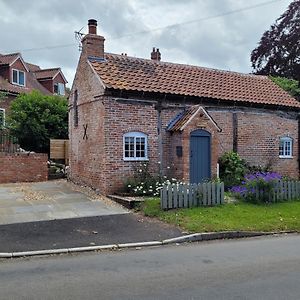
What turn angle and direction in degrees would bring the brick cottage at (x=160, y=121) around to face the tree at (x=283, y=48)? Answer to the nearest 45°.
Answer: approximately 90° to its left

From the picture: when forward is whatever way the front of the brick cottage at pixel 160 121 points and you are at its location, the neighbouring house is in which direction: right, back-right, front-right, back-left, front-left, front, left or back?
back

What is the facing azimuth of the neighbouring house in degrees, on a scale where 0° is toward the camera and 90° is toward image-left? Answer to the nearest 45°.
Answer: approximately 315°

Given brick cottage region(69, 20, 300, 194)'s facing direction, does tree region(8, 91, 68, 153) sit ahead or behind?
behind

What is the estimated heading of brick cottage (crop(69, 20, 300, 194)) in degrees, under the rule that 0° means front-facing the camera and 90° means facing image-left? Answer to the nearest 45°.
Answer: approximately 315°
